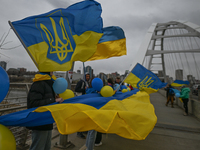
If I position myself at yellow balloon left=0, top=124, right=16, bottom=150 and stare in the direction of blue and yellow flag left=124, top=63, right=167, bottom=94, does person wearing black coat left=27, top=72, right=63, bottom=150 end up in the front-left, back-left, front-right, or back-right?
front-left

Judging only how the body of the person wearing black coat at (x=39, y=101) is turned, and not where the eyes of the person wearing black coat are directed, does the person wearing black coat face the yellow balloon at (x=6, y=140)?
no

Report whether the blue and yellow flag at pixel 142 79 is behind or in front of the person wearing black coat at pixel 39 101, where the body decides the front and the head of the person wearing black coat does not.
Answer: in front

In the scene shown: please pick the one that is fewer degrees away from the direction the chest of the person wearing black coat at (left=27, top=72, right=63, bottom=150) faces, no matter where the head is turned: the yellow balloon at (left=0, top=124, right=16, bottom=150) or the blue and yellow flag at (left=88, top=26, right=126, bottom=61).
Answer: the blue and yellow flag
